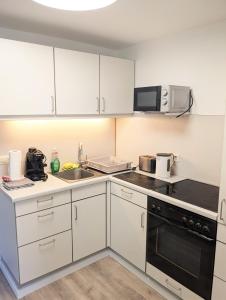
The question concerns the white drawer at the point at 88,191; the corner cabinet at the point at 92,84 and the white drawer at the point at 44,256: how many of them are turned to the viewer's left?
0

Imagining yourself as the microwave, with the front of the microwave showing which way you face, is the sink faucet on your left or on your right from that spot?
on your right

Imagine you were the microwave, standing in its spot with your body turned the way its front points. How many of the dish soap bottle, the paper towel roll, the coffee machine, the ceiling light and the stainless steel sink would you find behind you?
0

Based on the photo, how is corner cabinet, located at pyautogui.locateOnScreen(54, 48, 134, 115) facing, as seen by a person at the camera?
facing the viewer and to the right of the viewer

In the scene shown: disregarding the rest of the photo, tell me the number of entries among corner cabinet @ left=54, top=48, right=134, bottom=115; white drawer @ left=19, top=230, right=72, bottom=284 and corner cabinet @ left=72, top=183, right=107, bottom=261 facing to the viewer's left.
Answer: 0

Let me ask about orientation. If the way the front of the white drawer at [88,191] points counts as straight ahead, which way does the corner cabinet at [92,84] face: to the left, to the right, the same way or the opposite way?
the same way

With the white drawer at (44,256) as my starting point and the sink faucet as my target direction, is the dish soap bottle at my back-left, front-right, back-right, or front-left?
front-left

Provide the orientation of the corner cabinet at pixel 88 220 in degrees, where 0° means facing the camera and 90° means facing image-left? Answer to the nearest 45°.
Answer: approximately 315°

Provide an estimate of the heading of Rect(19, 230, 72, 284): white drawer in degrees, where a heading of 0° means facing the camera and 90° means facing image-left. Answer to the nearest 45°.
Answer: approximately 315°

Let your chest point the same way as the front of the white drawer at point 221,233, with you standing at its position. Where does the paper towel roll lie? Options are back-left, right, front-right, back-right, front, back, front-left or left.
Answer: front-right

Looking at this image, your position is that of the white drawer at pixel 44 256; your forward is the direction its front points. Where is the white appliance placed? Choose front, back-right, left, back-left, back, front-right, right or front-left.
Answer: front-left

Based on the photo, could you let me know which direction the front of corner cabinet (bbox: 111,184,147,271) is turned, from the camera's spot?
facing the viewer and to the left of the viewer

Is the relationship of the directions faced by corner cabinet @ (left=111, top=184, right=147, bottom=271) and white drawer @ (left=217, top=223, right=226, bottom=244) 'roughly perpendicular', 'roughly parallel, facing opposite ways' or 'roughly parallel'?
roughly parallel

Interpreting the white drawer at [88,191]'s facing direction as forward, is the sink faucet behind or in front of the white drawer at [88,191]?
behind
